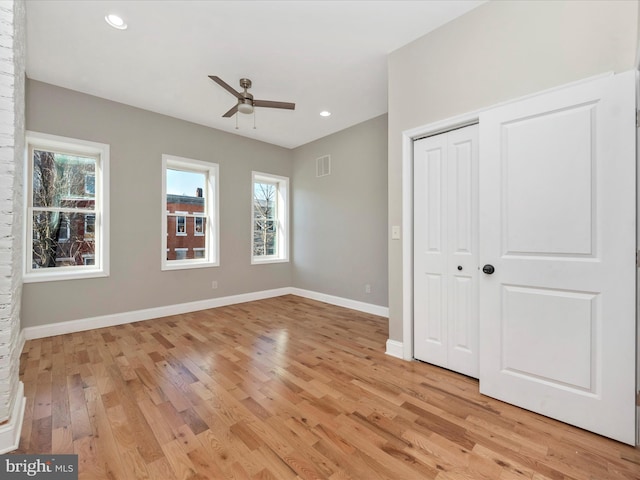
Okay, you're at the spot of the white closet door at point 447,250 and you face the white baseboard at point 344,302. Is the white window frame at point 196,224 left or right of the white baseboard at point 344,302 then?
left

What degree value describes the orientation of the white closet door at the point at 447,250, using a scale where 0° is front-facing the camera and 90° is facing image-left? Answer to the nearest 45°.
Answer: approximately 45°

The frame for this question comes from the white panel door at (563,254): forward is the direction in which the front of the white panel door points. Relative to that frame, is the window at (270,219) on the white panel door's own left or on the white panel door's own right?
on the white panel door's own right

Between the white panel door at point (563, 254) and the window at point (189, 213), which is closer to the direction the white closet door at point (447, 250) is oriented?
the window

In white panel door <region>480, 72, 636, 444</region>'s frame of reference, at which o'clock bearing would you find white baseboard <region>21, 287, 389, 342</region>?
The white baseboard is roughly at 3 o'clock from the white panel door.

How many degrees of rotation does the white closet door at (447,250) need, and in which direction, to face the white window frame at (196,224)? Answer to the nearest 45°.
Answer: approximately 45° to its right
